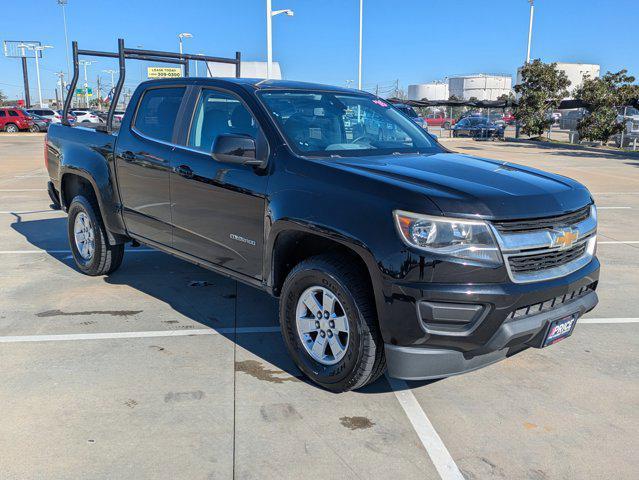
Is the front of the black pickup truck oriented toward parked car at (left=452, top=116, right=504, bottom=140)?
no

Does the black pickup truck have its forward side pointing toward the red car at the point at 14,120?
no

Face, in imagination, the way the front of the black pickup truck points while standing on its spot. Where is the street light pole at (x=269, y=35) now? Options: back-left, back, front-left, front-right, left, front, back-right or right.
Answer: back-left

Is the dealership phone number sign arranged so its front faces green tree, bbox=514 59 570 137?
no

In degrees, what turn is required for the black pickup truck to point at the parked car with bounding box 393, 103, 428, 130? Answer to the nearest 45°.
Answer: approximately 135° to its left

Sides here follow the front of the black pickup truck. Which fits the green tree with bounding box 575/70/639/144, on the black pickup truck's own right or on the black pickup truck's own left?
on the black pickup truck's own left

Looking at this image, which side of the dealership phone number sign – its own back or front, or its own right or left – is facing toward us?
front

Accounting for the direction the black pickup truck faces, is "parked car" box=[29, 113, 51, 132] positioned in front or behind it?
behind
